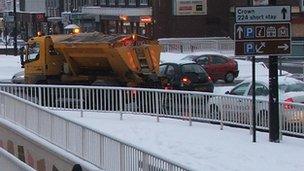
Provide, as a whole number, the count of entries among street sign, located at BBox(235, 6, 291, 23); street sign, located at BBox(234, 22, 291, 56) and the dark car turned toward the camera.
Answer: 2

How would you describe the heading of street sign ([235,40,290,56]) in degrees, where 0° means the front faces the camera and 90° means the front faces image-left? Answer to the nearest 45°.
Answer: approximately 0°

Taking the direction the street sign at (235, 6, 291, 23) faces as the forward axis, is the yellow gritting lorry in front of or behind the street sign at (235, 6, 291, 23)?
behind

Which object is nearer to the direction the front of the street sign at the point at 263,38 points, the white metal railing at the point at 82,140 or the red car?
the white metal railing

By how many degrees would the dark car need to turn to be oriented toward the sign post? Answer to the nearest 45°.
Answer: approximately 135° to its left

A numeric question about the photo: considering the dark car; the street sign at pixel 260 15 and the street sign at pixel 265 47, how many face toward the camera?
2
